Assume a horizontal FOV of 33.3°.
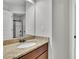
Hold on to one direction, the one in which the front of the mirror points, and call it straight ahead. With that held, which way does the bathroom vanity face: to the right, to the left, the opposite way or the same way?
the same way
